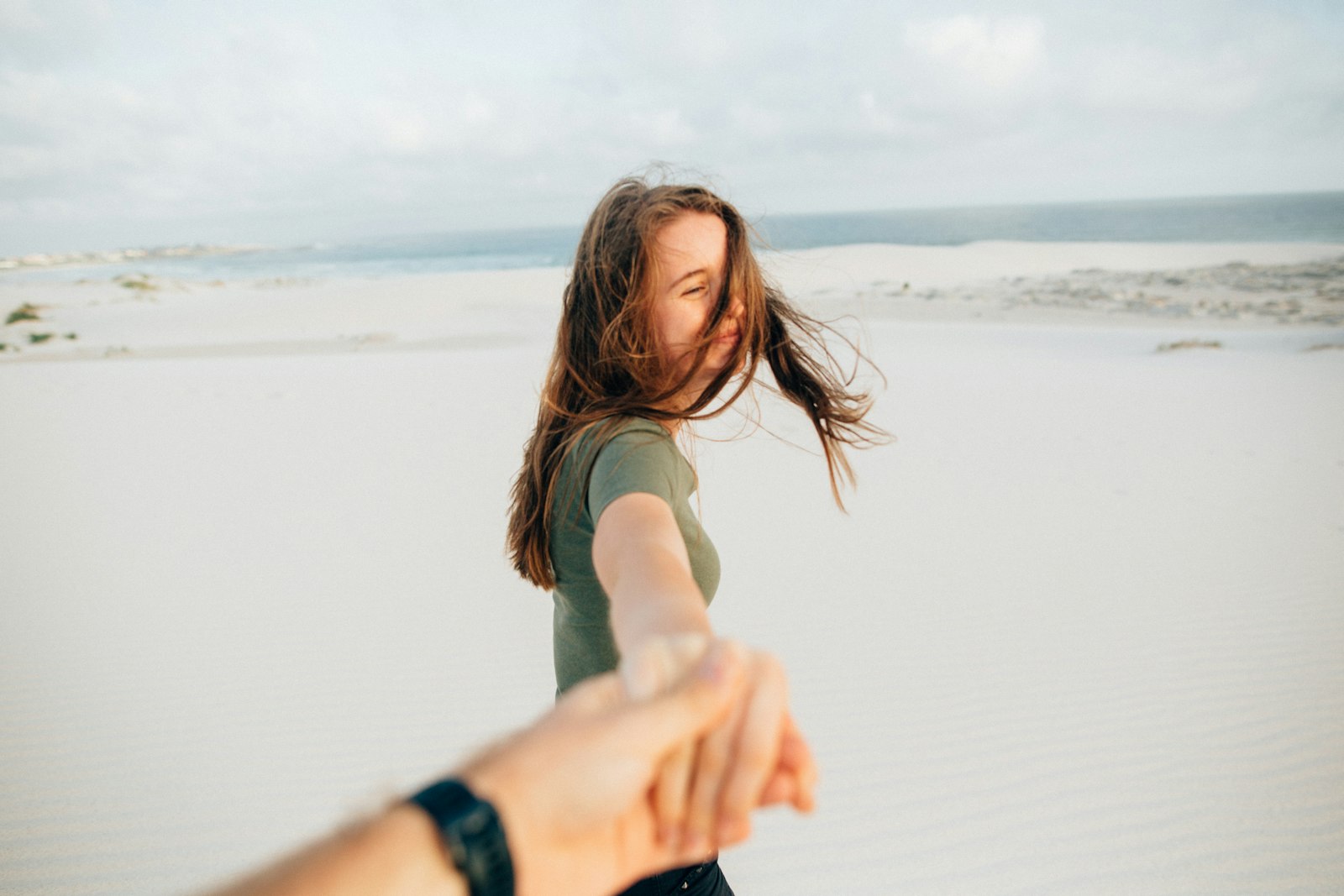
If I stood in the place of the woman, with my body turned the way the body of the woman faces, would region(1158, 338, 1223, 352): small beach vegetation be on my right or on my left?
on my left

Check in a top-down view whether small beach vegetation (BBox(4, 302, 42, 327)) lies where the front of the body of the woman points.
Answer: no

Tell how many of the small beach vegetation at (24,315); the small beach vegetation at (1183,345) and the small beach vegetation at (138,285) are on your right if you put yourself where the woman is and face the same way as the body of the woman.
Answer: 0

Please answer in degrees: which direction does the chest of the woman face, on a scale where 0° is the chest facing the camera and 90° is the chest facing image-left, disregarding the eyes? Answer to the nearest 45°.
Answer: approximately 270°

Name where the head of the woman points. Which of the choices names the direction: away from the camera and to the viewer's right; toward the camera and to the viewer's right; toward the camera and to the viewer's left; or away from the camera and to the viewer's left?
toward the camera and to the viewer's right

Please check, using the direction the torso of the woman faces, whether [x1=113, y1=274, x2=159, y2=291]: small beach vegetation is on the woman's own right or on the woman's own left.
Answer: on the woman's own left
